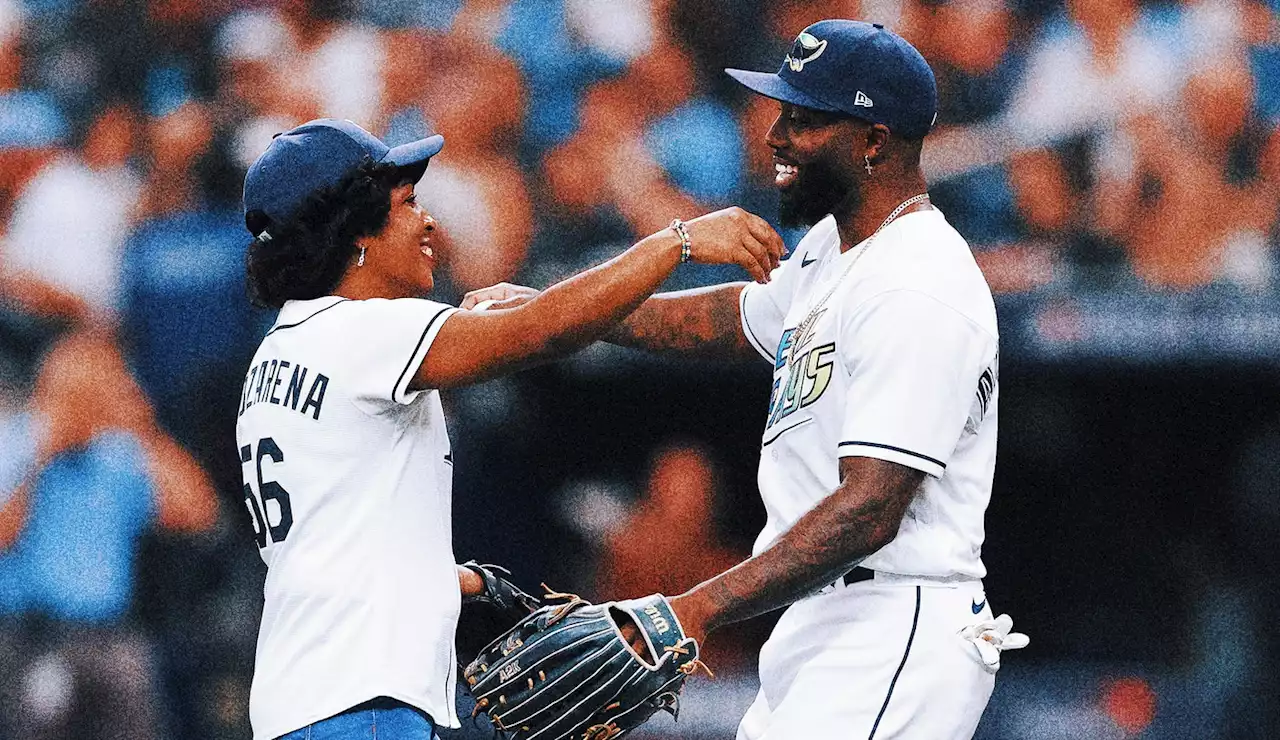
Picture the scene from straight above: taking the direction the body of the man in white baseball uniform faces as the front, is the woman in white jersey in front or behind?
in front

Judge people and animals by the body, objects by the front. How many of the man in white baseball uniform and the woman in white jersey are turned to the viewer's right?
1

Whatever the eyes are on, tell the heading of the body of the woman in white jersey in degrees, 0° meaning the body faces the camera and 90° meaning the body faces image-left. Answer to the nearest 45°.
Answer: approximately 270°

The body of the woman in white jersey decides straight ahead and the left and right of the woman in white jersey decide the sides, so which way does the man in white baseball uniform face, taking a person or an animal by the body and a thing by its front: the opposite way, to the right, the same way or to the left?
the opposite way

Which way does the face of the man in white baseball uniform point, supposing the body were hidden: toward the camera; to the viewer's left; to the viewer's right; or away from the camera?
to the viewer's left

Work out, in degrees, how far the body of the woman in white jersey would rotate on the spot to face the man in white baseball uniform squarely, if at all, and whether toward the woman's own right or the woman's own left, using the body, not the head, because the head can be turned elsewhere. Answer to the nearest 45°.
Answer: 0° — they already face them

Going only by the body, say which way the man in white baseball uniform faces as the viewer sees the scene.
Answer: to the viewer's left

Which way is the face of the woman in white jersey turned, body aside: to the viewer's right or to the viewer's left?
to the viewer's right
